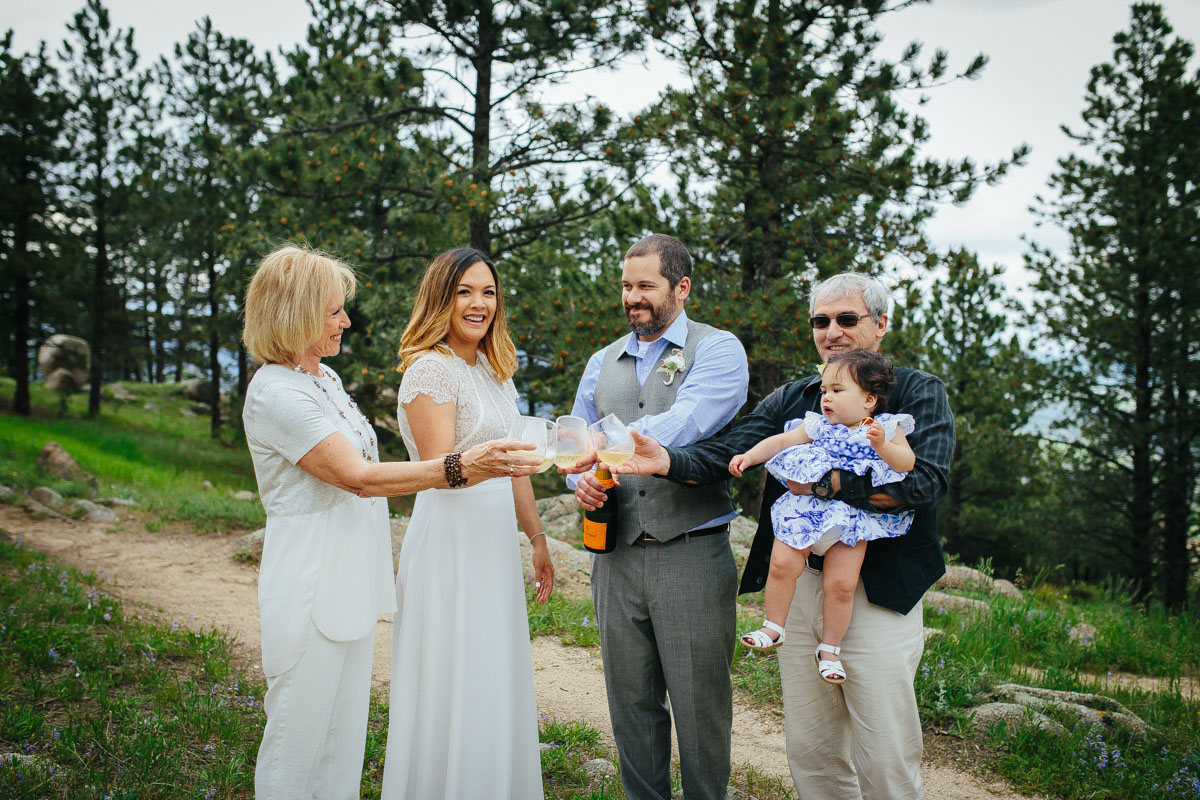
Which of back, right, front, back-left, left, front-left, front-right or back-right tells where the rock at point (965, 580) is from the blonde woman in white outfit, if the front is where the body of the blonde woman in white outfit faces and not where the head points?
front-left

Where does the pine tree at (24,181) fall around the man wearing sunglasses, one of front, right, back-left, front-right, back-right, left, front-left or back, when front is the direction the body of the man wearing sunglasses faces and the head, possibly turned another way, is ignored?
right

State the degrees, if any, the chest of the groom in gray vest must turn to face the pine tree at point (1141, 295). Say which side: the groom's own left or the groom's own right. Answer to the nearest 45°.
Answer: approximately 180°

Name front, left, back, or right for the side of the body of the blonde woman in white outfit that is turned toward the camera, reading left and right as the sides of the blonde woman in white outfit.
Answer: right

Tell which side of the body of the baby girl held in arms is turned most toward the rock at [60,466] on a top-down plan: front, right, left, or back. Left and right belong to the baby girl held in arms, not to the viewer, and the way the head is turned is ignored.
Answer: right

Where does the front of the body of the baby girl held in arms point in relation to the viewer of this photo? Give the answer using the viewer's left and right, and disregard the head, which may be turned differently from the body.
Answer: facing the viewer and to the left of the viewer

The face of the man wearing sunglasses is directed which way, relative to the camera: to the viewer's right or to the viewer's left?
to the viewer's left

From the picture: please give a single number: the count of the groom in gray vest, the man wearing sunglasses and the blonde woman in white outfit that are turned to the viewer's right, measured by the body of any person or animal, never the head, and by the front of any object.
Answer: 1

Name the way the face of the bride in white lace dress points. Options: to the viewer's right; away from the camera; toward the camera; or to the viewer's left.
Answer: toward the camera

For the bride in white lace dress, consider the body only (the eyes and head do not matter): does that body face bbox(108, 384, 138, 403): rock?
no

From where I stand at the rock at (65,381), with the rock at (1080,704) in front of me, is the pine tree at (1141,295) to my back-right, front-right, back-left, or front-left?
front-left

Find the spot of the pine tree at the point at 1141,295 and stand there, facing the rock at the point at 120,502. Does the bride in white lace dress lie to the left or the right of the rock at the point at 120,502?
left

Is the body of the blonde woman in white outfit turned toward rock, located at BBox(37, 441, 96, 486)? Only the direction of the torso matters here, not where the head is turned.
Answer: no

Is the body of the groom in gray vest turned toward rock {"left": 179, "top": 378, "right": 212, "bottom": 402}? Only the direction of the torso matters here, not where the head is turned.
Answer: no

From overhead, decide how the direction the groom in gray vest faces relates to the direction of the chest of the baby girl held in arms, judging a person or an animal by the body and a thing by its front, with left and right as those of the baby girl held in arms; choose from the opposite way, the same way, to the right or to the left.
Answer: the same way

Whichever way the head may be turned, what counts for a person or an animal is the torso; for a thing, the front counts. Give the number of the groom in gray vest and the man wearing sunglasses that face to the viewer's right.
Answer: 0
